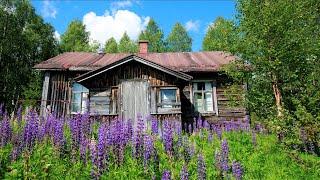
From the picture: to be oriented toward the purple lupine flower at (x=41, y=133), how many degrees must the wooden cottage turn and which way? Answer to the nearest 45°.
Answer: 0° — it already faces it

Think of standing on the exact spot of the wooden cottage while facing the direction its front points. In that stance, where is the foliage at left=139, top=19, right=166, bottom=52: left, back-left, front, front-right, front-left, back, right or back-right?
back

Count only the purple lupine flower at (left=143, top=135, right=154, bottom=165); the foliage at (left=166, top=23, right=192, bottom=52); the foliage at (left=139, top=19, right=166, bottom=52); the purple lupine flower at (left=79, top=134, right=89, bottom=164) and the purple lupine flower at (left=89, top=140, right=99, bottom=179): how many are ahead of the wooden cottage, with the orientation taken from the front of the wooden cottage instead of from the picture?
3

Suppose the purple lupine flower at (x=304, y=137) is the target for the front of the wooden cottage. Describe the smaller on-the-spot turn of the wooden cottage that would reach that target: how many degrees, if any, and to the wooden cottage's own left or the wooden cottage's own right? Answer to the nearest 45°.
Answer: approximately 45° to the wooden cottage's own left

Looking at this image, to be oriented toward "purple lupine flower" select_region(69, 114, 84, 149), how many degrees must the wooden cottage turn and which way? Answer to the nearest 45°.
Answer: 0° — it already faces it

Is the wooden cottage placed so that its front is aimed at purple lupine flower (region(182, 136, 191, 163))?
yes

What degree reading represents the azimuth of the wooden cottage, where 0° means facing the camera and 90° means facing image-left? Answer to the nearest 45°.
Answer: approximately 0°

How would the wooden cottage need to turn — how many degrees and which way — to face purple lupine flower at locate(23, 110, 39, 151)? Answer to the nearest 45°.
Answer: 0° — it already faces it

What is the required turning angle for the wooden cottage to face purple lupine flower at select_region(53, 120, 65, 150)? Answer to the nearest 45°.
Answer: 0° — it already faces it
